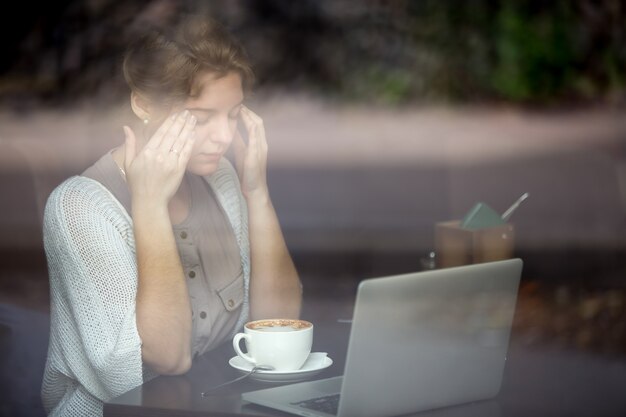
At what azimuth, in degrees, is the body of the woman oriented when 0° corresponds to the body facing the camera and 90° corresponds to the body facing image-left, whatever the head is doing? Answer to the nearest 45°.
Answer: approximately 315°

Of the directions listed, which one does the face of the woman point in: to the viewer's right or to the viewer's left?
to the viewer's right

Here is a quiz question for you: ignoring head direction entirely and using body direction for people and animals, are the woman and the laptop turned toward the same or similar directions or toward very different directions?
very different directions

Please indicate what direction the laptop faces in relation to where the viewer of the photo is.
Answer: facing away from the viewer and to the left of the viewer
